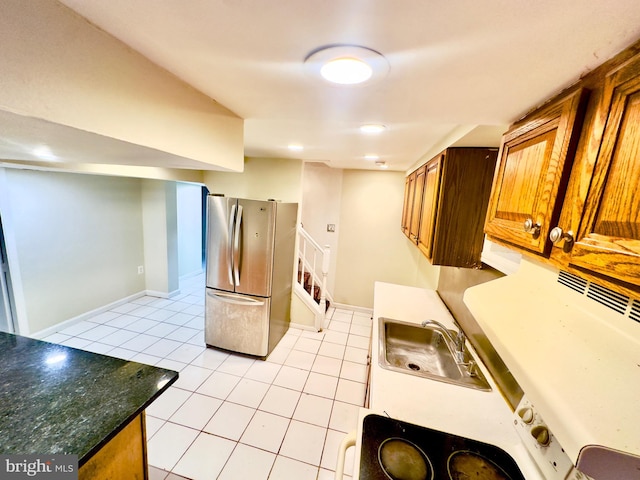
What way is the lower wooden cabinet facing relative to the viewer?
to the viewer's right

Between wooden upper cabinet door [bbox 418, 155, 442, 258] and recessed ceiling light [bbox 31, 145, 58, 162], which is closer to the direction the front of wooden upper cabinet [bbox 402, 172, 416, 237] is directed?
the recessed ceiling light

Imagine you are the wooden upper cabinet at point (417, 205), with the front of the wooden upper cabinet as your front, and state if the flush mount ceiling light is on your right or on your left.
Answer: on your left

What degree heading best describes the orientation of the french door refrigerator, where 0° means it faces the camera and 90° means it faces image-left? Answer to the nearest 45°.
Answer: approximately 45°

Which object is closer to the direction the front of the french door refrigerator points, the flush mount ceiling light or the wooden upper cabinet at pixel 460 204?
the flush mount ceiling light

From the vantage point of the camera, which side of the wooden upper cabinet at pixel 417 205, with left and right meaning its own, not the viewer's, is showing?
left

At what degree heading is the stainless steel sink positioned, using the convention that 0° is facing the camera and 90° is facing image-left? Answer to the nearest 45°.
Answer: approximately 90°

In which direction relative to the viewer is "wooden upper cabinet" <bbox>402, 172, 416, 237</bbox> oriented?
to the viewer's left

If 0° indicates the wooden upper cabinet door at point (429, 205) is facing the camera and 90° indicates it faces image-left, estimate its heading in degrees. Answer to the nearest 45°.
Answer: approximately 90°

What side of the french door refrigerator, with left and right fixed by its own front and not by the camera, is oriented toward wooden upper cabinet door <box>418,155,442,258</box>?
left

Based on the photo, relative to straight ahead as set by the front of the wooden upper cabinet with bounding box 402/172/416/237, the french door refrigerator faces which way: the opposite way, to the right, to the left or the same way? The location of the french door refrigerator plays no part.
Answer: to the left
